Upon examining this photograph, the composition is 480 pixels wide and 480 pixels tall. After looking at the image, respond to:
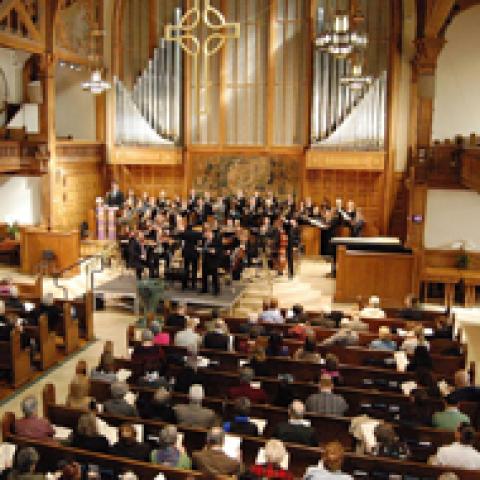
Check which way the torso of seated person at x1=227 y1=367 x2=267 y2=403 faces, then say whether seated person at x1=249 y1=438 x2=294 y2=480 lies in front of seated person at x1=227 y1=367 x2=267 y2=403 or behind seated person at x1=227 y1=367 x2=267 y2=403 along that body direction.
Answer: behind

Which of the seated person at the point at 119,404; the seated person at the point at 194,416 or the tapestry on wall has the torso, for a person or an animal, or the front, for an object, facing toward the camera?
the tapestry on wall

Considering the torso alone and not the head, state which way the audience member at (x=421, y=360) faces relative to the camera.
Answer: away from the camera

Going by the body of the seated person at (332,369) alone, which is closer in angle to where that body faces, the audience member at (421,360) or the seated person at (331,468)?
the audience member

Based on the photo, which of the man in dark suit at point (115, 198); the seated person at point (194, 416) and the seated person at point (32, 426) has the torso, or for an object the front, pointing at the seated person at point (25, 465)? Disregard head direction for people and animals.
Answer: the man in dark suit

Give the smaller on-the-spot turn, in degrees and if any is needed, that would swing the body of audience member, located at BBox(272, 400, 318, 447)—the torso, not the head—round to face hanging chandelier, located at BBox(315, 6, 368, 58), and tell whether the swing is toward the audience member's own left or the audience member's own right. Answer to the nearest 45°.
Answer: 0° — they already face it

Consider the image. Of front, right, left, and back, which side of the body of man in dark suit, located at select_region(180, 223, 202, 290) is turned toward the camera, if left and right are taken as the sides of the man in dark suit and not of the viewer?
back

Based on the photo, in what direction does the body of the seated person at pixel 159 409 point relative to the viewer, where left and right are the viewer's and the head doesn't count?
facing away from the viewer

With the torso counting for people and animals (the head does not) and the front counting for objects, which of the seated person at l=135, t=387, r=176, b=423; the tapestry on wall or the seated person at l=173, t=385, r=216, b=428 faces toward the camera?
the tapestry on wall

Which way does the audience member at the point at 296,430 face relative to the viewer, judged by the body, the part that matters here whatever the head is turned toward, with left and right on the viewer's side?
facing away from the viewer

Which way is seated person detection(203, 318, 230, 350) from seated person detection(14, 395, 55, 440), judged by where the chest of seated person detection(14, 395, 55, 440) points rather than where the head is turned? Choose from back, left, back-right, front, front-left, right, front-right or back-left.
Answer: front-right

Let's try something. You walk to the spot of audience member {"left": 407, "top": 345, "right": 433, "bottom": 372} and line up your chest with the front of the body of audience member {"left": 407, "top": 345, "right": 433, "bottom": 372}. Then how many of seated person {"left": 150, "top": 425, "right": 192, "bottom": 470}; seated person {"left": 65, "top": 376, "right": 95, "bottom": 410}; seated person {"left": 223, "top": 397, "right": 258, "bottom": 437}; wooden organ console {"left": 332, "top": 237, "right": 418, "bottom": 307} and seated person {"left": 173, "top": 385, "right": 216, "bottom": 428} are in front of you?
1

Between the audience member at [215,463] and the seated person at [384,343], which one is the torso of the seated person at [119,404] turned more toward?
the seated person

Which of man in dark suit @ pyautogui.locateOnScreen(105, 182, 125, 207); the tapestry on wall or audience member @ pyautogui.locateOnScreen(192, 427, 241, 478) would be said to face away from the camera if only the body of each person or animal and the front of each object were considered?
the audience member

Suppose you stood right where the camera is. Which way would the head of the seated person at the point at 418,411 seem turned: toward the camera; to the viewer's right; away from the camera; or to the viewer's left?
away from the camera

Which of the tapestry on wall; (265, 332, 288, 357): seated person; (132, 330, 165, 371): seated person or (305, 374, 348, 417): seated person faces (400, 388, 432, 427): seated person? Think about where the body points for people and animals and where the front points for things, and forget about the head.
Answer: the tapestry on wall

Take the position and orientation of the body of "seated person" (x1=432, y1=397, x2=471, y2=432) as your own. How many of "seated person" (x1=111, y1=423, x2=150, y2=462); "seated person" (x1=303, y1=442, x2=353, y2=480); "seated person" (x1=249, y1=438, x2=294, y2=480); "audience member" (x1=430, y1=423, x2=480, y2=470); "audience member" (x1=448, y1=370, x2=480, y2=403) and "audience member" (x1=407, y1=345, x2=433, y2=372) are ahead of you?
2

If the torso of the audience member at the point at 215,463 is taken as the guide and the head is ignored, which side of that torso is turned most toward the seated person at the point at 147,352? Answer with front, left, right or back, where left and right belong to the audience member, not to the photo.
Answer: front

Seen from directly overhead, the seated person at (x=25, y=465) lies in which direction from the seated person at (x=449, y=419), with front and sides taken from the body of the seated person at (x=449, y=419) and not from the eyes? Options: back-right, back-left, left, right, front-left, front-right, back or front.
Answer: back-left

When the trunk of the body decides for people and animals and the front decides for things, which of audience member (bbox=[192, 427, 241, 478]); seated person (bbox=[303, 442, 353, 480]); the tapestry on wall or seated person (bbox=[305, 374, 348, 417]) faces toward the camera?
the tapestry on wall

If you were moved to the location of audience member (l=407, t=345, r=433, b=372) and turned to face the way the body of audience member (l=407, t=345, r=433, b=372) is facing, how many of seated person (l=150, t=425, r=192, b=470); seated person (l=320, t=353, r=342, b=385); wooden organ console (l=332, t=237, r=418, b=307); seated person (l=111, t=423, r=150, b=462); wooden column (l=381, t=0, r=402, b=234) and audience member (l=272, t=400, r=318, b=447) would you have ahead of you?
2
